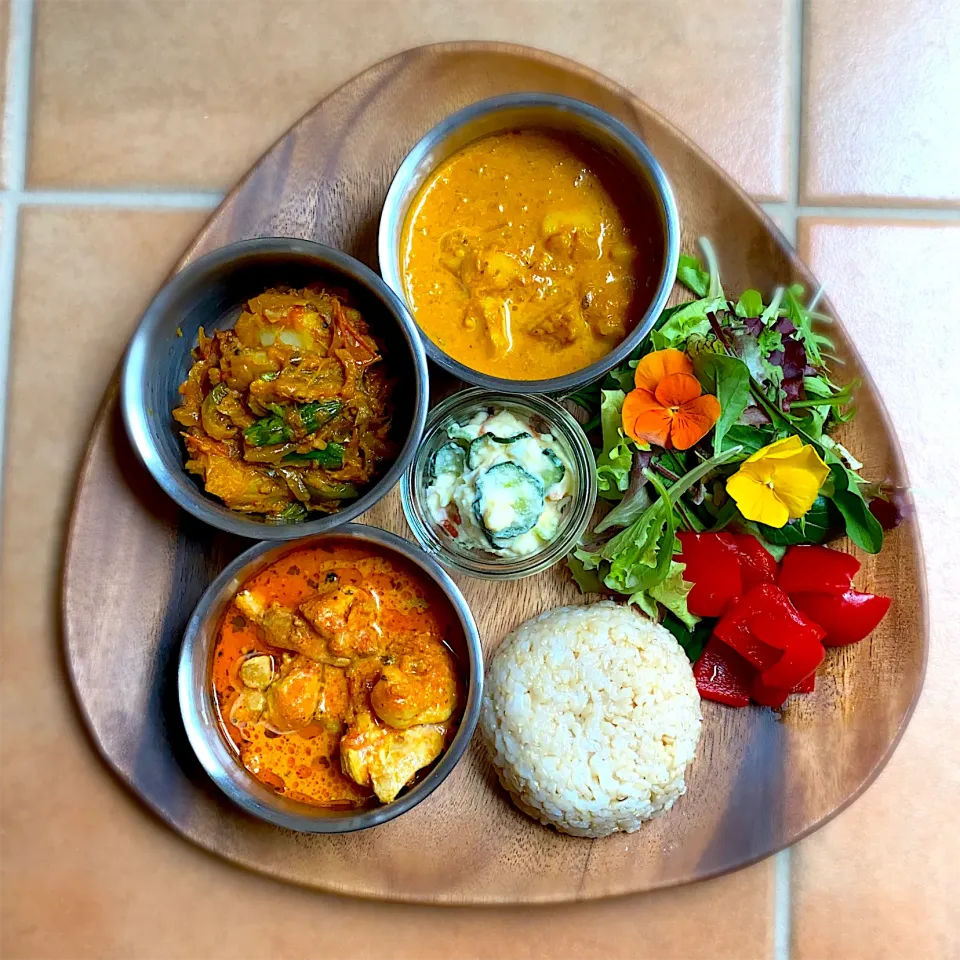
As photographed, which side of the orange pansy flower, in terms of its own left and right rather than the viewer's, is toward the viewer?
front

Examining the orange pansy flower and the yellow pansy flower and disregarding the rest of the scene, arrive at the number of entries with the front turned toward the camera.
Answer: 2

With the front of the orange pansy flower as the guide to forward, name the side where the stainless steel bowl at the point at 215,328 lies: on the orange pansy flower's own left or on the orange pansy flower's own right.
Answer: on the orange pansy flower's own right
